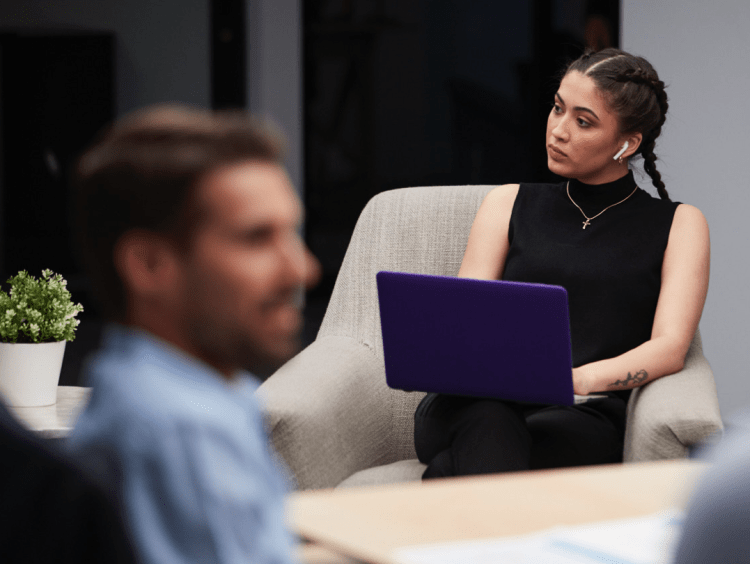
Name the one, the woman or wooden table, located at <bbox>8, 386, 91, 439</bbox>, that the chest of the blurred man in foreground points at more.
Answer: the woman

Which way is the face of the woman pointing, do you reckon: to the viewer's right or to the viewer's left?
to the viewer's left

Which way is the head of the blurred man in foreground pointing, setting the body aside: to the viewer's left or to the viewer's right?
to the viewer's right

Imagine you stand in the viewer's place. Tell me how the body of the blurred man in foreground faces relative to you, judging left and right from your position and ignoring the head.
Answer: facing to the right of the viewer

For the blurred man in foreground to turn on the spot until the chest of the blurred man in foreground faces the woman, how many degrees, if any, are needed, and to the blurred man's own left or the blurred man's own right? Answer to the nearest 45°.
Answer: approximately 45° to the blurred man's own left

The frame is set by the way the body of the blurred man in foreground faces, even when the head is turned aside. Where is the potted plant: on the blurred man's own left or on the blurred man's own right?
on the blurred man's own left
